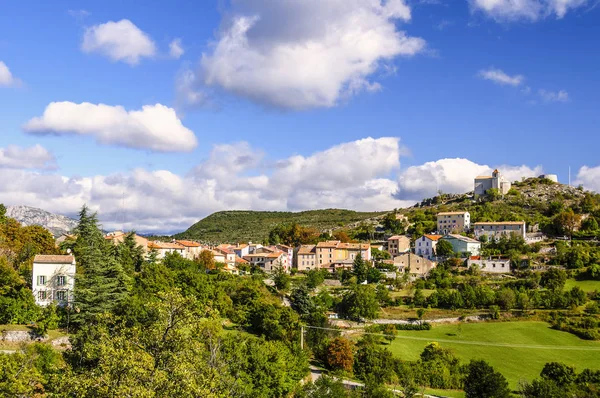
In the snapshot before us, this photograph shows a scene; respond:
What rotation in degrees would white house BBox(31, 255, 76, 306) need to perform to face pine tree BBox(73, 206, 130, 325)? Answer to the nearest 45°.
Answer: approximately 45° to its left

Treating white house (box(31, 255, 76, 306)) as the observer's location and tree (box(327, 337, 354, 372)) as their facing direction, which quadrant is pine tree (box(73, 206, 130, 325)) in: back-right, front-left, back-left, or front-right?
front-right

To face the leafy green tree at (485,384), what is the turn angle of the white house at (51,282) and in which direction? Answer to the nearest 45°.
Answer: approximately 45° to its left

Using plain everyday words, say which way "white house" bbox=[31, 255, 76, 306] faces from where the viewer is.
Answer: facing the viewer

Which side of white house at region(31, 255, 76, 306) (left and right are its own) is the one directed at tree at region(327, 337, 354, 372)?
left

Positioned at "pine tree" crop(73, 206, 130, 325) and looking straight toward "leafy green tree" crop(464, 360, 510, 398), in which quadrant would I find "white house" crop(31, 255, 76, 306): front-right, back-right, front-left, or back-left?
back-left
